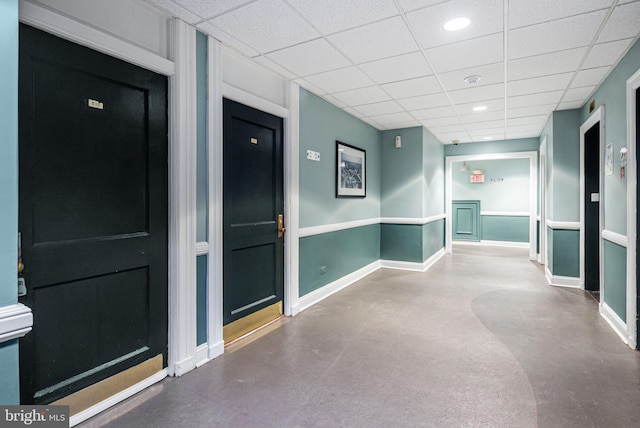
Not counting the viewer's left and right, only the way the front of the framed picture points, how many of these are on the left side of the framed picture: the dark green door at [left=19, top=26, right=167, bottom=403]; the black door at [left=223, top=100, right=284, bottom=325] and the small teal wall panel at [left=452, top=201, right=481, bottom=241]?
1

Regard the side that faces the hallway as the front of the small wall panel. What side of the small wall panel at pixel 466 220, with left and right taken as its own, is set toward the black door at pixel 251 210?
front

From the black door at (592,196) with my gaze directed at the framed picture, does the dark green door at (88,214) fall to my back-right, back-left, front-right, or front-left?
front-left

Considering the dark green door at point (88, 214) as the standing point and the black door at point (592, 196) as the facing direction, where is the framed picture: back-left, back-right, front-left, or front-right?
front-left

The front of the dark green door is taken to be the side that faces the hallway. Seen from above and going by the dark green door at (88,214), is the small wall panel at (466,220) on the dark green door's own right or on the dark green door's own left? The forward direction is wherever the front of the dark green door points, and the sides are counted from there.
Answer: on the dark green door's own left

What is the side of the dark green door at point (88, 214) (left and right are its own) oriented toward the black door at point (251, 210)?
left

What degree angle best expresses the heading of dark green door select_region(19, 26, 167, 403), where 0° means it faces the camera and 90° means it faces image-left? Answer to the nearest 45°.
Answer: approximately 315°

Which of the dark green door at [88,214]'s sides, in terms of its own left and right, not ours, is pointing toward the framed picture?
left

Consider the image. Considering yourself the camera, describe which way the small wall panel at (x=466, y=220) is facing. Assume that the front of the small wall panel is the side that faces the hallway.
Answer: facing the viewer

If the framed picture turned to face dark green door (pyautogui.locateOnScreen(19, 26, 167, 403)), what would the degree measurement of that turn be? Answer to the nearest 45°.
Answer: approximately 90° to its right

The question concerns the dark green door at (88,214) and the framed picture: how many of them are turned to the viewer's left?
0

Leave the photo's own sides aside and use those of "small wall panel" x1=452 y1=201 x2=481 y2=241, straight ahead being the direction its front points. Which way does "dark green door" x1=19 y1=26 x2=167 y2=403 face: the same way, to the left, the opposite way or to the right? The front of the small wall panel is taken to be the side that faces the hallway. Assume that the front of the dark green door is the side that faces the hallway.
to the left

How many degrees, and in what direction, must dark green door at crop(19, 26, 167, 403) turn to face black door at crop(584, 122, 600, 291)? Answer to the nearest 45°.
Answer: approximately 45° to its left

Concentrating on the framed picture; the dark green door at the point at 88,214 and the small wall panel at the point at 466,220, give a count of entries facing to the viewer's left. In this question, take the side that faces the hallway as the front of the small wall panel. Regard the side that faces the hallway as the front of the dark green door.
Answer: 0

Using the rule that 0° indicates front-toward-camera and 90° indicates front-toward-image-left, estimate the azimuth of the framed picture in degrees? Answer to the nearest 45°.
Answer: approximately 315°
